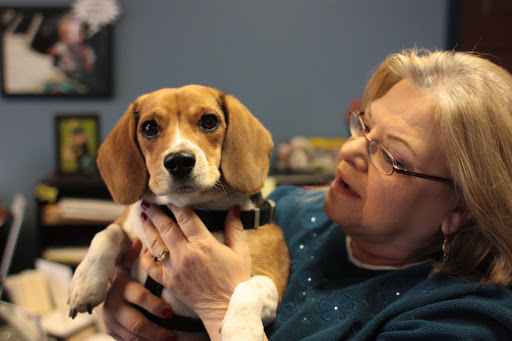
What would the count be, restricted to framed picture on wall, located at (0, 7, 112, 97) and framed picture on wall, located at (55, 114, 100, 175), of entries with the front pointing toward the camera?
2

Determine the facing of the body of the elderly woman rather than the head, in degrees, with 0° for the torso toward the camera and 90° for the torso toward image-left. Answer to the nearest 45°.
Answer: approximately 45°

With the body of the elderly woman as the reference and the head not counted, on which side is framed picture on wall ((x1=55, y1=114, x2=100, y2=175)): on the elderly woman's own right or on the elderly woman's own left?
on the elderly woman's own right

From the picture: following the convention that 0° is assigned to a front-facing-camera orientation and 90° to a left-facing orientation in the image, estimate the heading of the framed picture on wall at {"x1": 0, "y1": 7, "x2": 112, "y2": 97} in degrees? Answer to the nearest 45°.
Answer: approximately 0°

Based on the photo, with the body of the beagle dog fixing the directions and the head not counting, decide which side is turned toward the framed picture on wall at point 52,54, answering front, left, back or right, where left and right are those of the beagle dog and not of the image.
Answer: back

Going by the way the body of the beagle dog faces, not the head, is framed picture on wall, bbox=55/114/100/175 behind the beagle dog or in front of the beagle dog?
behind

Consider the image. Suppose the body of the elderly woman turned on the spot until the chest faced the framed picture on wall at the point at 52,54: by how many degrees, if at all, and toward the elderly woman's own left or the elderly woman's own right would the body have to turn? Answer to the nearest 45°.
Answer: approximately 90° to the elderly woman's own right
